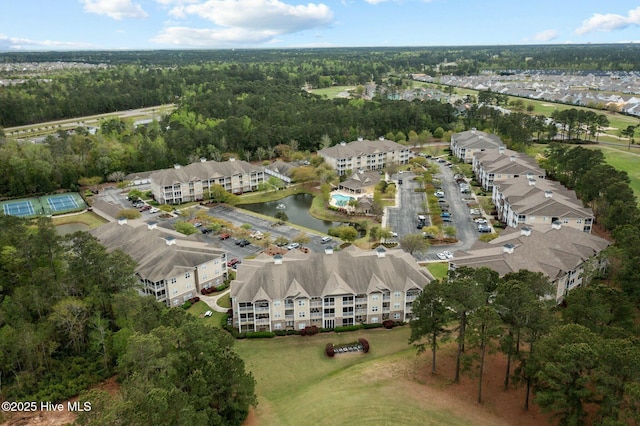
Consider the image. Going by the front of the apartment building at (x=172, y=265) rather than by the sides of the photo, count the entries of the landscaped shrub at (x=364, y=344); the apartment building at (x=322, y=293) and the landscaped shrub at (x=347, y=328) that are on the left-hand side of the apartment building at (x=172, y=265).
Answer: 3

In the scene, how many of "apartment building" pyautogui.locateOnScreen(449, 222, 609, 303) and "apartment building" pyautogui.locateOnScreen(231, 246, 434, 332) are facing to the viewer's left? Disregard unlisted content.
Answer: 0

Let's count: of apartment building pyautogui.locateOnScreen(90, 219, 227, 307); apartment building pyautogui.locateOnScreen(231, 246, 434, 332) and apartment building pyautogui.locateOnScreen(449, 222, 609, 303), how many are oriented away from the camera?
0

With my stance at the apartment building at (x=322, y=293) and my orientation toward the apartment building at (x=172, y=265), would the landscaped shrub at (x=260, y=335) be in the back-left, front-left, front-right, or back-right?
front-left

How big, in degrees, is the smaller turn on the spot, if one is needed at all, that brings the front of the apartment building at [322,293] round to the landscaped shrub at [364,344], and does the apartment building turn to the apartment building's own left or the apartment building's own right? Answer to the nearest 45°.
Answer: approximately 45° to the apartment building's own left

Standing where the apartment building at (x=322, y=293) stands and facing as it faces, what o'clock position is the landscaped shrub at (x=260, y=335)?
The landscaped shrub is roughly at 2 o'clock from the apartment building.

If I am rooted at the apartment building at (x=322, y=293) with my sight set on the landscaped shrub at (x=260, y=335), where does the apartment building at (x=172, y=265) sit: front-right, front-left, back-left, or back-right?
front-right

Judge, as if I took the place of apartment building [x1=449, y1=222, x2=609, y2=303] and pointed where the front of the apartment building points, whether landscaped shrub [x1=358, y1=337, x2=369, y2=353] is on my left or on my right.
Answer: on my right

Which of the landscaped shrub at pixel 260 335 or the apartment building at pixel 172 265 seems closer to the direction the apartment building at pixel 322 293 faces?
the landscaped shrub

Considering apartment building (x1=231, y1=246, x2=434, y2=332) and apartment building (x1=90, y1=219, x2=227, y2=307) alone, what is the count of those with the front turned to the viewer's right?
0

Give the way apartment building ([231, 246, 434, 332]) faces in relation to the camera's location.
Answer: facing the viewer

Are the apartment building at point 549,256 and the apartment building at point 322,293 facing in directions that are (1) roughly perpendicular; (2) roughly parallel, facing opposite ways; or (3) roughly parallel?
roughly parallel
